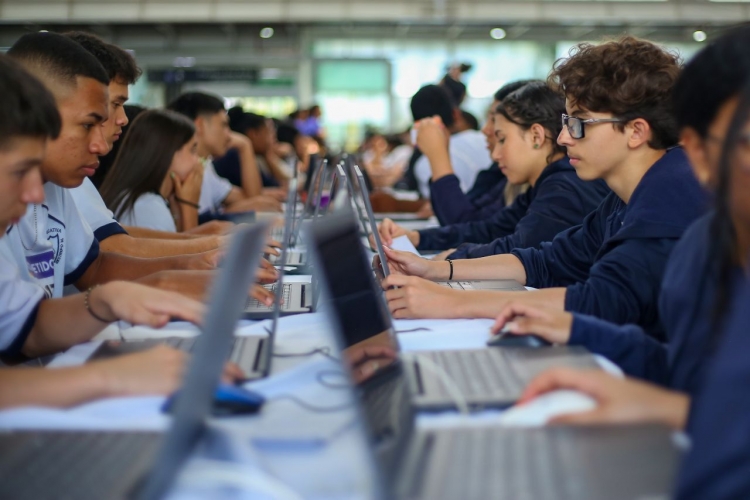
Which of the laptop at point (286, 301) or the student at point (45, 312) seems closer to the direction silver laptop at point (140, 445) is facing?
the student

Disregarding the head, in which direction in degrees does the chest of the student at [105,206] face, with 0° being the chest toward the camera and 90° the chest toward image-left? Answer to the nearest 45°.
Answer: approximately 270°

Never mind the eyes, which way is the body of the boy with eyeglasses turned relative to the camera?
to the viewer's left

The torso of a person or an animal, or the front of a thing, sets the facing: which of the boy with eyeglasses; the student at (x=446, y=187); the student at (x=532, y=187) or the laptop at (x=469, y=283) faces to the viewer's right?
the laptop

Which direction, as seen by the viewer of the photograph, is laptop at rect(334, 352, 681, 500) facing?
facing to the right of the viewer

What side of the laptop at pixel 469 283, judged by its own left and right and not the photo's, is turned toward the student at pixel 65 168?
back

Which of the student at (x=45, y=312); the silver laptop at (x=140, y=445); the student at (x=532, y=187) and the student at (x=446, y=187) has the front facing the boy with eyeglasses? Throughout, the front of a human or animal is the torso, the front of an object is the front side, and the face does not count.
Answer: the student at (x=45, y=312)

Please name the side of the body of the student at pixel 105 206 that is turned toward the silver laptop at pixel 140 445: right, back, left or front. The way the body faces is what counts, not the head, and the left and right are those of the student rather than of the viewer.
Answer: right

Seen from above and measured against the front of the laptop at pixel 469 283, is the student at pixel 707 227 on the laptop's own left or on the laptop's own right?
on the laptop's own right

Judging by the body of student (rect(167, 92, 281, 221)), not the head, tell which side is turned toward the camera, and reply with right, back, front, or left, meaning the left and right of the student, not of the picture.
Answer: right

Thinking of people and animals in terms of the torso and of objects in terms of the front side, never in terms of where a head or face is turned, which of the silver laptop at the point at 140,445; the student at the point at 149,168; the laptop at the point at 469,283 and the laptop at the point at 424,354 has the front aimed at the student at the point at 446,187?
the student at the point at 149,168

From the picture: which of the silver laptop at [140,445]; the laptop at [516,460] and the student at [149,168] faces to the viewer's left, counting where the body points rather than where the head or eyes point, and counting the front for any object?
the silver laptop

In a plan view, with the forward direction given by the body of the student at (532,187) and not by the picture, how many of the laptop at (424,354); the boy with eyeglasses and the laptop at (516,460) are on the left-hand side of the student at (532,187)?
3

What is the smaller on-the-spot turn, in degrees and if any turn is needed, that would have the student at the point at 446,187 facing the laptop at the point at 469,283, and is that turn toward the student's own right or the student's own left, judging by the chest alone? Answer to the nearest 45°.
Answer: approximately 90° to the student's own left

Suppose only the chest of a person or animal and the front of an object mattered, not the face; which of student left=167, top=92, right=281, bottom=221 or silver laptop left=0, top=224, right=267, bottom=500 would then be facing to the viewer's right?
the student

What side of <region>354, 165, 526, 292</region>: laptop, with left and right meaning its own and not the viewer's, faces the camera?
right

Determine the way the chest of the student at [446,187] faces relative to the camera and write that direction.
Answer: to the viewer's left
